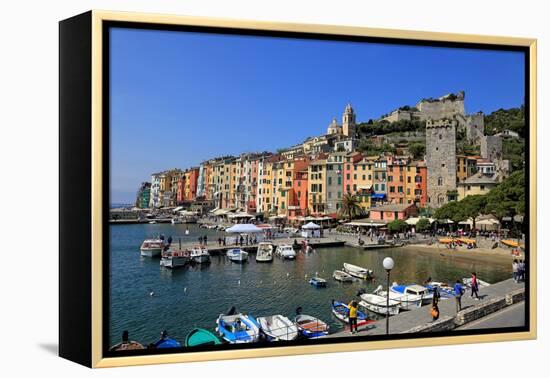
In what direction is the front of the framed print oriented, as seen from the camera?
facing the viewer and to the right of the viewer
